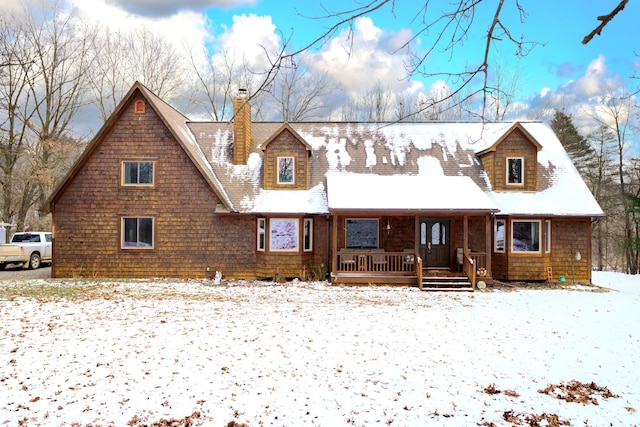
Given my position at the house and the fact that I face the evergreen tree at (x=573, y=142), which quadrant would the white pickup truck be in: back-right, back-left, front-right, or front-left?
back-left

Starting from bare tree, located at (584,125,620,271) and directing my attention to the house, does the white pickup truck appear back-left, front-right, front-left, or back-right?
front-right

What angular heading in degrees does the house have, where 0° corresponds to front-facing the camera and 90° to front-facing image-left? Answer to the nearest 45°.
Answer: approximately 0°

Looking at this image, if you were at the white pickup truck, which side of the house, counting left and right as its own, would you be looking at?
right

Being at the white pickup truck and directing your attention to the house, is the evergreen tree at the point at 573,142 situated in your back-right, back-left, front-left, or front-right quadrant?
front-left

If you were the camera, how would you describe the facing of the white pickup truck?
facing away from the viewer and to the right of the viewer

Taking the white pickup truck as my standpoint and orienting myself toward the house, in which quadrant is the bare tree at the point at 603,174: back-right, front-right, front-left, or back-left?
front-left

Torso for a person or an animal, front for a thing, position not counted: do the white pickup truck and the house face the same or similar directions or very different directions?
very different directions

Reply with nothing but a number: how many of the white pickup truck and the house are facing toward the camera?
1

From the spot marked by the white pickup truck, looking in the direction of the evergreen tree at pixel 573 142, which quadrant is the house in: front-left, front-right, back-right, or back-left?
front-right

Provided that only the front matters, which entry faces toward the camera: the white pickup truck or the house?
the house
